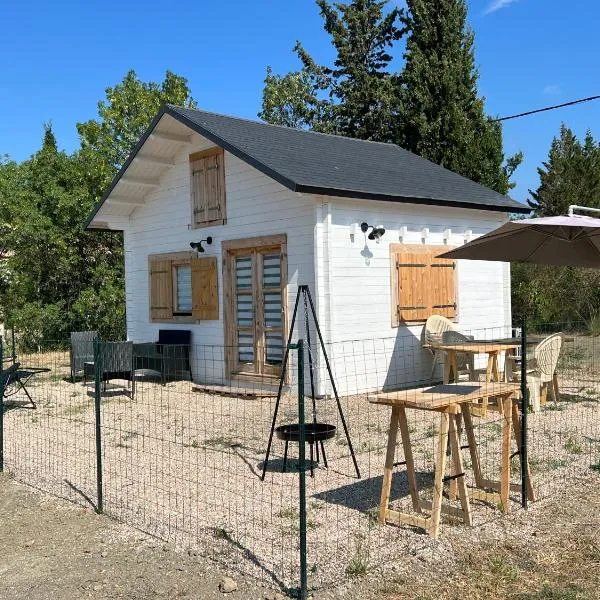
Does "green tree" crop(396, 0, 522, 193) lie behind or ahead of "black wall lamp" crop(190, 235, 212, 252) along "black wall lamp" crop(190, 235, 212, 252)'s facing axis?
behind

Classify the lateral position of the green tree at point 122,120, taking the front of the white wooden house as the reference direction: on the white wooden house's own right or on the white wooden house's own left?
on the white wooden house's own right

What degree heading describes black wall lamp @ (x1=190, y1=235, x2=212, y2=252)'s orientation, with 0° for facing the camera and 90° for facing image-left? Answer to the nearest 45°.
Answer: approximately 45°

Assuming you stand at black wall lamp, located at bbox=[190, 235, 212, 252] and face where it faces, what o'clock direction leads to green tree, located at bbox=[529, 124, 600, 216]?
The green tree is roughly at 6 o'clock from the black wall lamp.

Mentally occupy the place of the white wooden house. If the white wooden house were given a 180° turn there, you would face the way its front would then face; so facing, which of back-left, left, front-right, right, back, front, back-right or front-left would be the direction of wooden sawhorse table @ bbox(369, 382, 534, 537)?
back-right

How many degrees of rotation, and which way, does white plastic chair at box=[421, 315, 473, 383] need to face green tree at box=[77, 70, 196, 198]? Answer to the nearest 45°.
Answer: approximately 180°

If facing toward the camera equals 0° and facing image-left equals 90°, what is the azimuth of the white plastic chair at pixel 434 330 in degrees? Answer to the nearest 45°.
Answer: approximately 315°

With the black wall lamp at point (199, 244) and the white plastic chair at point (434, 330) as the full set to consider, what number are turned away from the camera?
0

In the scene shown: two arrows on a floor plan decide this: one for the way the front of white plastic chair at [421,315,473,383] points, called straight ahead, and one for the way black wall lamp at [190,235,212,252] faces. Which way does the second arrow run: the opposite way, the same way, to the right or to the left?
to the right

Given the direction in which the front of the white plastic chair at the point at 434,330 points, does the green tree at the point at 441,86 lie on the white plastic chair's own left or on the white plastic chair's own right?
on the white plastic chair's own left

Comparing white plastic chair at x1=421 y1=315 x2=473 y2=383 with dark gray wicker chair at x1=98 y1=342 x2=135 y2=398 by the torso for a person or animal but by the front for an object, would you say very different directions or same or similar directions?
very different directions

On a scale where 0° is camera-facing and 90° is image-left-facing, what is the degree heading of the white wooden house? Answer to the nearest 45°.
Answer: approximately 45°
